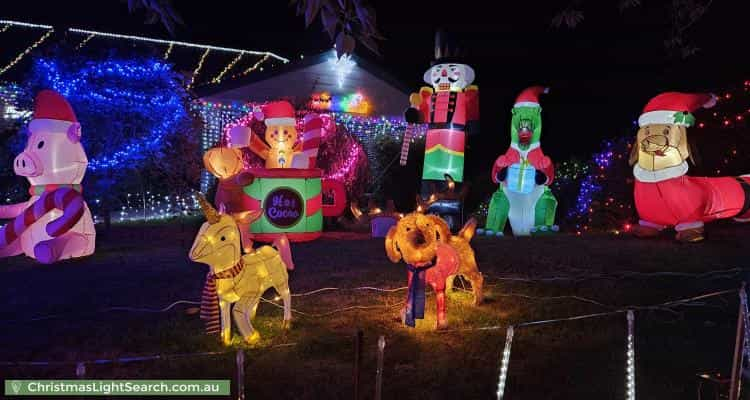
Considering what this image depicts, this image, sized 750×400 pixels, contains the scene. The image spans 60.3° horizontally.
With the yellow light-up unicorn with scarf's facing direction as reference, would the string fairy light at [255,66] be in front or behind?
behind

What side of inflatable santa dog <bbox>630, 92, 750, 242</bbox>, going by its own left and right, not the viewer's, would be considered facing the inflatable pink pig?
front

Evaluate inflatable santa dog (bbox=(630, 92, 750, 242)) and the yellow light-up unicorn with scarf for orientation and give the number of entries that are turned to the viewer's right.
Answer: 0

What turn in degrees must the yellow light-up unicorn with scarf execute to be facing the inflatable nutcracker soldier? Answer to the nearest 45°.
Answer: approximately 180°

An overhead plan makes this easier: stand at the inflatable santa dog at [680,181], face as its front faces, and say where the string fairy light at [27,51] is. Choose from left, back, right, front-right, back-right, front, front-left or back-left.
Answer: front-right

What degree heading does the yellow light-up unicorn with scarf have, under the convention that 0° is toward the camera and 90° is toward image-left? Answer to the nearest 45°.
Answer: approximately 45°

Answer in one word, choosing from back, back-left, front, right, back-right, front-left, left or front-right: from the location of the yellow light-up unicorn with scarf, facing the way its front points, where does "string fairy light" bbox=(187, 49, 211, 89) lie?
back-right

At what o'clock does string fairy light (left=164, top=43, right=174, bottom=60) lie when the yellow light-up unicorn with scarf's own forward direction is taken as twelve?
The string fairy light is roughly at 4 o'clock from the yellow light-up unicorn with scarf.

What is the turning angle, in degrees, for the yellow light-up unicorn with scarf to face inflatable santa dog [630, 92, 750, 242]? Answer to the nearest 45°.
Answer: approximately 180°

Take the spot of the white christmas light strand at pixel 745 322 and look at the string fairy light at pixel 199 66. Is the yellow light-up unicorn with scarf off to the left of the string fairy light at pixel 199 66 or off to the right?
left

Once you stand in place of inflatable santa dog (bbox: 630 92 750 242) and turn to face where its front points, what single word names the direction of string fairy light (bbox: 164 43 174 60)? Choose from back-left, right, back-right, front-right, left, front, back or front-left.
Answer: front-right

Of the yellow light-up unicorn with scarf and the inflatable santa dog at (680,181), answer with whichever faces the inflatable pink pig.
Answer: the inflatable santa dog
